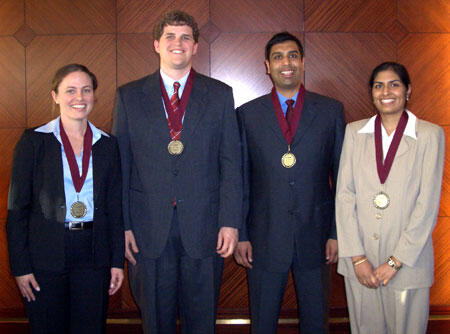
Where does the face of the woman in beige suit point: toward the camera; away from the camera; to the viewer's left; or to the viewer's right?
toward the camera

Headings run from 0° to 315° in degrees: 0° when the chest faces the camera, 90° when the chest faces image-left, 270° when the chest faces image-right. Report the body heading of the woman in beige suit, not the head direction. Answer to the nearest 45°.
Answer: approximately 0°

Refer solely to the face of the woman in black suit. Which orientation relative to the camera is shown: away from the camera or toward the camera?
toward the camera

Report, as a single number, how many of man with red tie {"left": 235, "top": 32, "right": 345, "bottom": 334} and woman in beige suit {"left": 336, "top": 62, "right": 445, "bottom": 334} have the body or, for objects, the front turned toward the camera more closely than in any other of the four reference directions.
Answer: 2

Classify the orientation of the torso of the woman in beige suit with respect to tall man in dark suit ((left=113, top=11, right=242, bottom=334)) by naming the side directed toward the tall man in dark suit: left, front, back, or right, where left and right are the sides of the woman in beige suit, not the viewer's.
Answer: right

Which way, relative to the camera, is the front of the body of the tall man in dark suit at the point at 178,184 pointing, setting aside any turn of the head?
toward the camera

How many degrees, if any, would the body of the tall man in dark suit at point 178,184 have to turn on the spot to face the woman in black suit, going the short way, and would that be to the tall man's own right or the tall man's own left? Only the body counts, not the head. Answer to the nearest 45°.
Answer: approximately 90° to the tall man's own right

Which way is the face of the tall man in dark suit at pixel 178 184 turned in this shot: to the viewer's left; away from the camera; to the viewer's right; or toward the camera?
toward the camera

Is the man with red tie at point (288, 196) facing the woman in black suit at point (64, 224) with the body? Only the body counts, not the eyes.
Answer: no

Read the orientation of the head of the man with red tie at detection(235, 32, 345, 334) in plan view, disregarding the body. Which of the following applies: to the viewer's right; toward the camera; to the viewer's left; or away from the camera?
toward the camera

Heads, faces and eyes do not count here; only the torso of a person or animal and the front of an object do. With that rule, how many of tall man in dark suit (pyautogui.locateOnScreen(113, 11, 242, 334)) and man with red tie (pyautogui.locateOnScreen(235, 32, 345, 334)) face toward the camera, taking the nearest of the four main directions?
2

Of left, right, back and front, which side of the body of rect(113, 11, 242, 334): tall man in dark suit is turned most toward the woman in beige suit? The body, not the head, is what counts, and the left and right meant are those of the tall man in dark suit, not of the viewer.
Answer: left

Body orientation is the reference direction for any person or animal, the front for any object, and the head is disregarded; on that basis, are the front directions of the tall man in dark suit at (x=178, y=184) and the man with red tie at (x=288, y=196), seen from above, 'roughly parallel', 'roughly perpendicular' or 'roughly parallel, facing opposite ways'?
roughly parallel
